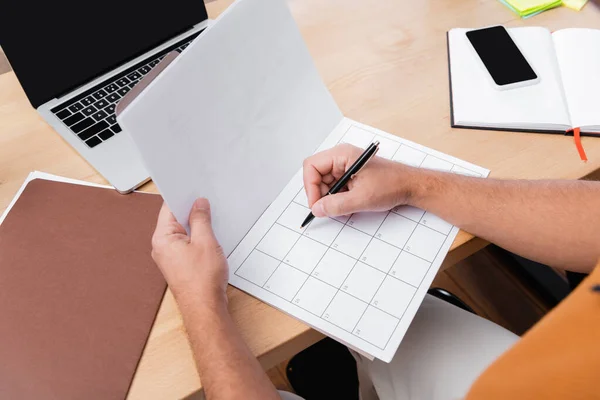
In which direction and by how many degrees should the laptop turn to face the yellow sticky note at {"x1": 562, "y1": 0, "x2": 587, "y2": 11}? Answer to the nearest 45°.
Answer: approximately 45° to its left

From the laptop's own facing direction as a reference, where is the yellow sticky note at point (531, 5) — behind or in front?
in front

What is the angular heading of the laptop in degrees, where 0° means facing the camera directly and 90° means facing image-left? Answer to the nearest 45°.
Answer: approximately 315°

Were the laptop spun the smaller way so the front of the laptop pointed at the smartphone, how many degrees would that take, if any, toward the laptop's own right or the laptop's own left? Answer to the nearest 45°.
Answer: approximately 45° to the laptop's own left
